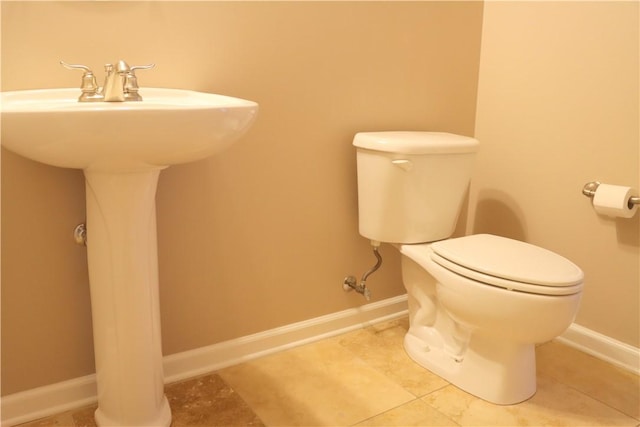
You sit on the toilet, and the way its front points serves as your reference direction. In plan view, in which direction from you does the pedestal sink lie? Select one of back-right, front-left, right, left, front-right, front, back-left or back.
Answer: right
